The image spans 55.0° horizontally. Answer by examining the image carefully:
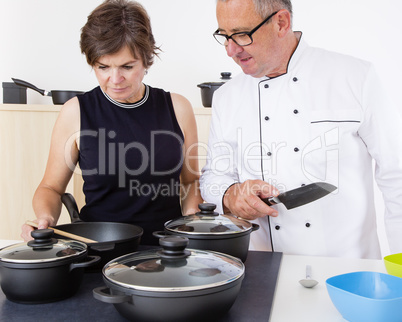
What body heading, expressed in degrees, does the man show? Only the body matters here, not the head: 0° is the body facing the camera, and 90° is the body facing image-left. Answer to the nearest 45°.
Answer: approximately 45°

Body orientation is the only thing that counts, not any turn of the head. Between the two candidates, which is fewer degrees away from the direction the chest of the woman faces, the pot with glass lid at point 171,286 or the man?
the pot with glass lid

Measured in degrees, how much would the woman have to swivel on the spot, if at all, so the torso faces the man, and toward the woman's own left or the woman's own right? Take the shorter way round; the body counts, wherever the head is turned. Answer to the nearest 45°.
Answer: approximately 90° to the woman's own left

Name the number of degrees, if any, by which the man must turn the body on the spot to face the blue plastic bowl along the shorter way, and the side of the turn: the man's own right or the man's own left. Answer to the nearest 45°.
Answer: approximately 45° to the man's own left

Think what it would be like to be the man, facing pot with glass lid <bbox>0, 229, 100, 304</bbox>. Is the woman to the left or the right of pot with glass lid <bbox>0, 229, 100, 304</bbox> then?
right

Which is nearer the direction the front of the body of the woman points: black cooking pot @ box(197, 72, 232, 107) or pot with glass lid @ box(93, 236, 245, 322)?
the pot with glass lid

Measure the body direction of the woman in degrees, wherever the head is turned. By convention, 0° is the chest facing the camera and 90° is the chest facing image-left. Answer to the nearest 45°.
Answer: approximately 0°

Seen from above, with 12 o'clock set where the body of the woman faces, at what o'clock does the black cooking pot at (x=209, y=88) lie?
The black cooking pot is roughly at 7 o'clock from the woman.
